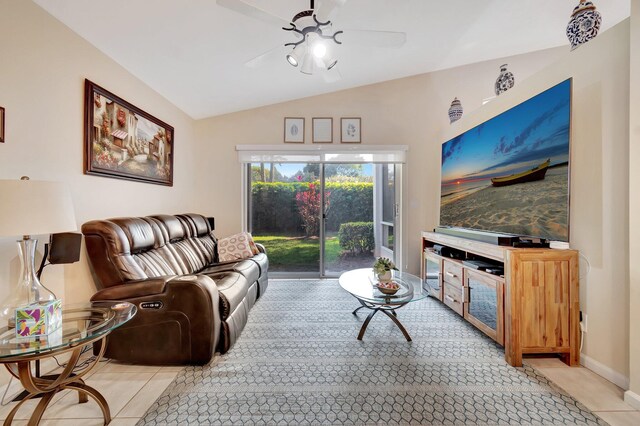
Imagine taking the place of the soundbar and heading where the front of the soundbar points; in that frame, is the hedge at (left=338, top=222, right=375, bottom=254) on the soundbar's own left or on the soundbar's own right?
on the soundbar's own right

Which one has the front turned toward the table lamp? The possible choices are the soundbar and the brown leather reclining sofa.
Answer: the soundbar

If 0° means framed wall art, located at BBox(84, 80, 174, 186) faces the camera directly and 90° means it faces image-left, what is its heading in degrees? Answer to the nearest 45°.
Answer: approximately 315°

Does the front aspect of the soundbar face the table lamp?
yes

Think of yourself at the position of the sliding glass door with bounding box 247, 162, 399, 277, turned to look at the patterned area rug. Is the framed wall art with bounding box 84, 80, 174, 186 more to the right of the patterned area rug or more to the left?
right

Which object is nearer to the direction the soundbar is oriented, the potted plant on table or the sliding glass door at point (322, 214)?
the potted plant on table

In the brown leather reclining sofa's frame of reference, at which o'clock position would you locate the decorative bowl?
The decorative bowl is roughly at 11 o'clock from the brown leather reclining sofa.

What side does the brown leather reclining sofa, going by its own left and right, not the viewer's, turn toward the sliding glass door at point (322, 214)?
left

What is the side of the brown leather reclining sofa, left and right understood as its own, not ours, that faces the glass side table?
right

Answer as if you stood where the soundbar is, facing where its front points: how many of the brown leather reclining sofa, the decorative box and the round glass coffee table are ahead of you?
3

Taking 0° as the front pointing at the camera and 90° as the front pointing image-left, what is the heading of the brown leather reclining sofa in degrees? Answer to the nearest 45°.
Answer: approximately 315°

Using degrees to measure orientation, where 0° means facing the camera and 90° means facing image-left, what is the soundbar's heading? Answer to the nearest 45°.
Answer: approximately 45°
